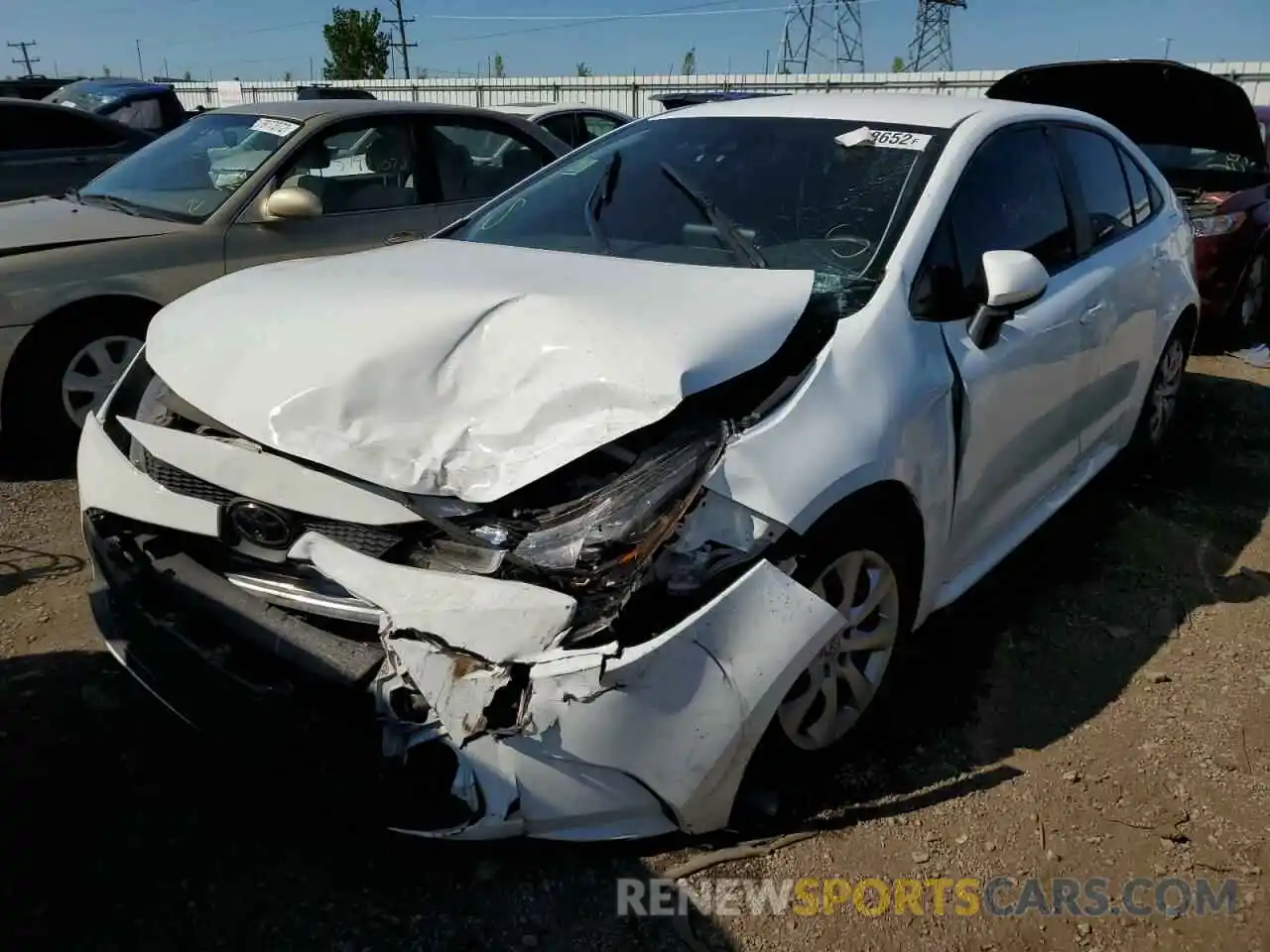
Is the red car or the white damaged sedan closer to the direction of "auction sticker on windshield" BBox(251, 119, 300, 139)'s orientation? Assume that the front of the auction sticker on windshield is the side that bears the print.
the white damaged sedan

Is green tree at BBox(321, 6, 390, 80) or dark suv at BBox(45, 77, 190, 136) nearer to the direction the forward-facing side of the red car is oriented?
the dark suv

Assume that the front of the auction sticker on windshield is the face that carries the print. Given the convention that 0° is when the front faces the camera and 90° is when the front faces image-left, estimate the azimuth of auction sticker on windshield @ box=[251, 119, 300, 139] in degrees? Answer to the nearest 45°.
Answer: approximately 45°

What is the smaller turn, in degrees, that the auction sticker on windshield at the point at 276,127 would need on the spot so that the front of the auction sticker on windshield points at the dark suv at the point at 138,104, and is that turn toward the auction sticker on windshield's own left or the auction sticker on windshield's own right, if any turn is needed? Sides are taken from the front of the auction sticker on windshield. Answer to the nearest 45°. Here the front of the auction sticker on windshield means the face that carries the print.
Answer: approximately 135° to the auction sticker on windshield's own right

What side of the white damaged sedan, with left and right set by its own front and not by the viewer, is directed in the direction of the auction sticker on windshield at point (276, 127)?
right

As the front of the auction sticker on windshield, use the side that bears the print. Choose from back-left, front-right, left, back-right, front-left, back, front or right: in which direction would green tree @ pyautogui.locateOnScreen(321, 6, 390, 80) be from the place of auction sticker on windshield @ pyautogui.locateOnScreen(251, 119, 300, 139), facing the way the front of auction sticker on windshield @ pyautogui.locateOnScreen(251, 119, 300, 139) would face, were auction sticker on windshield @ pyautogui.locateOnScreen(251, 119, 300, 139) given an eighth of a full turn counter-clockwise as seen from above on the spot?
back

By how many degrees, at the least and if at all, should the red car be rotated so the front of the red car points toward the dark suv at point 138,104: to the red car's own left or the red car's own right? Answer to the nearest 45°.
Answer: approximately 45° to the red car's own right

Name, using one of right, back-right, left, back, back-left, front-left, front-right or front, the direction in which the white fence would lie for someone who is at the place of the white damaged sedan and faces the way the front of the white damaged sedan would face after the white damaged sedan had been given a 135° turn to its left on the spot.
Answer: left

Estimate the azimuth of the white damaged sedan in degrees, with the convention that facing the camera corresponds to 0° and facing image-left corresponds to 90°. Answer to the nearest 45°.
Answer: approximately 45°

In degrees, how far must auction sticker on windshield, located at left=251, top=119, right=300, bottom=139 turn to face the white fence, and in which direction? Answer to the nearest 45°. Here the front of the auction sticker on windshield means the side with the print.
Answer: approximately 135° to its right

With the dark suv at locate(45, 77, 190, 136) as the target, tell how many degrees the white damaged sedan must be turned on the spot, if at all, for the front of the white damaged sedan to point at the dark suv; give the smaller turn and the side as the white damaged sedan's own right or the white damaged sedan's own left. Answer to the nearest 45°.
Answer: approximately 90° to the white damaged sedan's own right
